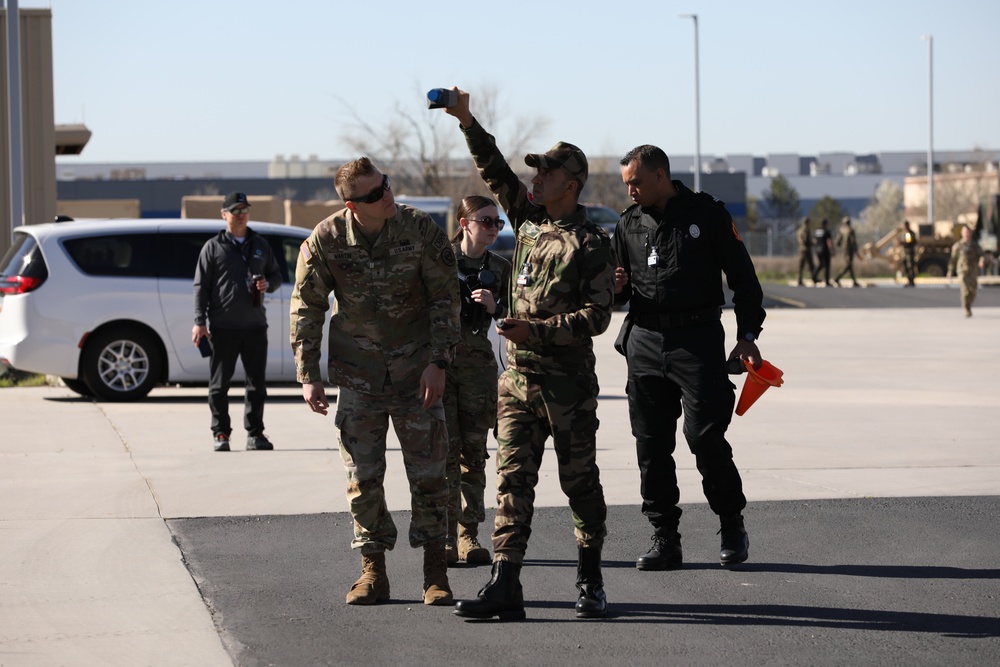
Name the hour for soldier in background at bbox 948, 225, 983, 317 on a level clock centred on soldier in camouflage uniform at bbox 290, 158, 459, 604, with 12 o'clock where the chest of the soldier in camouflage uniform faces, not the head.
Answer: The soldier in background is roughly at 7 o'clock from the soldier in camouflage uniform.

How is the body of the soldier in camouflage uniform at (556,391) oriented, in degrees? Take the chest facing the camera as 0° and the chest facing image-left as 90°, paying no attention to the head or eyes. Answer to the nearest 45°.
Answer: approximately 45°

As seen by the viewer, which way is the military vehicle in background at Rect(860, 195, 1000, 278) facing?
to the viewer's left

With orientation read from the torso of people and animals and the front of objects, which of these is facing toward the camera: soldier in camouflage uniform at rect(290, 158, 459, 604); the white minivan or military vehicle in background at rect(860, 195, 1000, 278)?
the soldier in camouflage uniform

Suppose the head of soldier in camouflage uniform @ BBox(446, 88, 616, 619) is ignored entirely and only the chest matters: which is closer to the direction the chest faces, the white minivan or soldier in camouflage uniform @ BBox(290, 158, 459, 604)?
the soldier in camouflage uniform

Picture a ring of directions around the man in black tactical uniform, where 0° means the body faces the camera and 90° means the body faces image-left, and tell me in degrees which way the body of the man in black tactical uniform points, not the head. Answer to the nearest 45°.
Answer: approximately 45°

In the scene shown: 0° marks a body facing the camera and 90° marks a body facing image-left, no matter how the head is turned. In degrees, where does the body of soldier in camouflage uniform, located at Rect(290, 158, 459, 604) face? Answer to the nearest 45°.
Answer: approximately 0°

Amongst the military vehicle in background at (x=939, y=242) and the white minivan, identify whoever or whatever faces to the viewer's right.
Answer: the white minivan

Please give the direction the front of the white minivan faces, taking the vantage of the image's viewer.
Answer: facing to the right of the viewer

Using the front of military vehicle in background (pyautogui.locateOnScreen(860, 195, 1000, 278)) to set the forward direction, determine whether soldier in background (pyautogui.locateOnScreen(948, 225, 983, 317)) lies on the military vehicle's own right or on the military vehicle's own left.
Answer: on the military vehicle's own left

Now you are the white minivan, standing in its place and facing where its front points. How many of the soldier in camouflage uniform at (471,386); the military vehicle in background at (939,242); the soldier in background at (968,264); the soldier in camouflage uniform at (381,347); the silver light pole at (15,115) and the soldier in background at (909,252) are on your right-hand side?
2

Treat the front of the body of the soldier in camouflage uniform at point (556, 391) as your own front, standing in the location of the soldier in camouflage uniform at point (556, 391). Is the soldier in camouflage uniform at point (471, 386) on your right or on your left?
on your right

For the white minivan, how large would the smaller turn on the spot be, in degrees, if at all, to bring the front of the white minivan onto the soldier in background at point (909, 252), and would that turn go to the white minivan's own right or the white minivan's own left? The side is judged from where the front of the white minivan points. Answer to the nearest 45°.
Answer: approximately 45° to the white minivan's own left

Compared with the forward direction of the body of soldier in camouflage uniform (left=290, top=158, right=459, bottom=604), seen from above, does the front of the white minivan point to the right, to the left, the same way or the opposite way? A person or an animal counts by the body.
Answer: to the left

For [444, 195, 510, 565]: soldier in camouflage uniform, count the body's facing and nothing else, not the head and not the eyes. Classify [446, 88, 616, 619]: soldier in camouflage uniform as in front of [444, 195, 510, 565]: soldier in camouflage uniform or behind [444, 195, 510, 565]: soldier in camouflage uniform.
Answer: in front

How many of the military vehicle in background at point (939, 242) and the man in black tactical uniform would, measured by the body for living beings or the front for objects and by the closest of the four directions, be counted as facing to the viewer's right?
0

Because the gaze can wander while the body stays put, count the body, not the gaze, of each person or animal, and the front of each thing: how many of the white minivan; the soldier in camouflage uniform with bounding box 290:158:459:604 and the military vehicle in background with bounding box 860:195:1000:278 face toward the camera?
1
